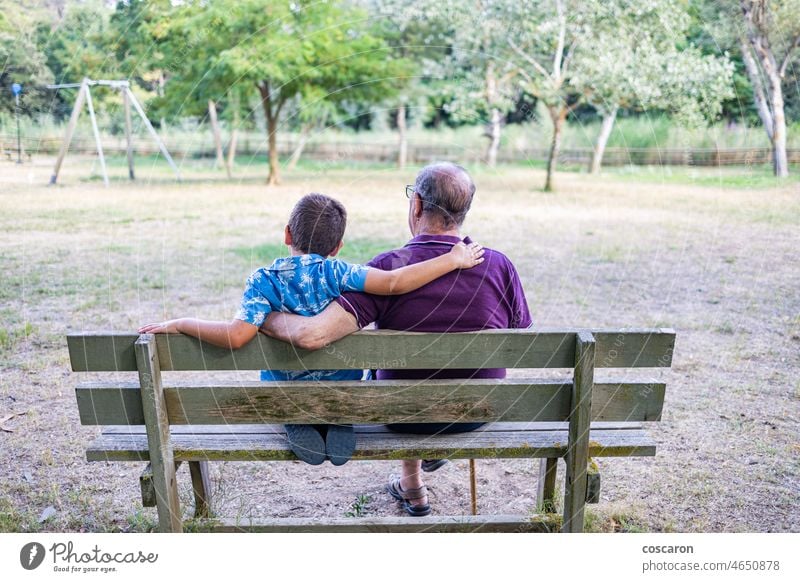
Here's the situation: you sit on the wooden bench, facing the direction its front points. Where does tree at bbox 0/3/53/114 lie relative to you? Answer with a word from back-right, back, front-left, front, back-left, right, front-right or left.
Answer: front-left

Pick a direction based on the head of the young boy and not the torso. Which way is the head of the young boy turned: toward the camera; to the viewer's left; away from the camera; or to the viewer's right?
away from the camera

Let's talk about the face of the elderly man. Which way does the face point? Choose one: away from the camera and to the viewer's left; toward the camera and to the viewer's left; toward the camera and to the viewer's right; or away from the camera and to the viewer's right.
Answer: away from the camera and to the viewer's left

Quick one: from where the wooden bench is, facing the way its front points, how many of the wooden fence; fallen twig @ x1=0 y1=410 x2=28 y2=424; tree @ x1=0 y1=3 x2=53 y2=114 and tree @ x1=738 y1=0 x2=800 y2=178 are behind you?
0

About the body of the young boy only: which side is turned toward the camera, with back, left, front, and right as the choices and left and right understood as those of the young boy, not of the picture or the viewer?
back

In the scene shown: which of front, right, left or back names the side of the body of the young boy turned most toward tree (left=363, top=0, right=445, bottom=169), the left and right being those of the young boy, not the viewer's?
front

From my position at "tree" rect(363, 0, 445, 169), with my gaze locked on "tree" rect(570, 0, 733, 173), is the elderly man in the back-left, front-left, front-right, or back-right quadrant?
front-right

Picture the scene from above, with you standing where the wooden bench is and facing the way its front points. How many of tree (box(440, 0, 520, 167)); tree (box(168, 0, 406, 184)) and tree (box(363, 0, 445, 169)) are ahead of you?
3

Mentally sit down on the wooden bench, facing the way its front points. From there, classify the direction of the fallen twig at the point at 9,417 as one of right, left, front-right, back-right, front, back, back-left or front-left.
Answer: front-left

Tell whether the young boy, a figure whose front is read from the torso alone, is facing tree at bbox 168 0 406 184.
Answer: yes

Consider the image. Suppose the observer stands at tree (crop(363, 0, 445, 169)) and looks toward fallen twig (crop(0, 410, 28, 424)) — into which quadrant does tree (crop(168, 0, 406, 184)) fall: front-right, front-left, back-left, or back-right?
front-right

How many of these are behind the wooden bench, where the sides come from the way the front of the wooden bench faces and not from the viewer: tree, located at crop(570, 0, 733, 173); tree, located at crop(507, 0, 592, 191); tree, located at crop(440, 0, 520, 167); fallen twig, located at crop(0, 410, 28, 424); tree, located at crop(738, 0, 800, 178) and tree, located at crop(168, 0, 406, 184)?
0

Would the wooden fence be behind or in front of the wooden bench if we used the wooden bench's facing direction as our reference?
in front

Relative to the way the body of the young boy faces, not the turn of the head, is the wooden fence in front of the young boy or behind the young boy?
in front

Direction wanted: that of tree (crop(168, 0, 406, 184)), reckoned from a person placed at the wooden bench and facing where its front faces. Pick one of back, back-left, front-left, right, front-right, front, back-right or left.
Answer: front

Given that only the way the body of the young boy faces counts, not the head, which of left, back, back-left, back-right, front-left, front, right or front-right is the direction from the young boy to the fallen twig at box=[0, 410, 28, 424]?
front-left

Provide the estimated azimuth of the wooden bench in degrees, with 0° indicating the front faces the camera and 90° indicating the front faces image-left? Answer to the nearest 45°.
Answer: approximately 180°

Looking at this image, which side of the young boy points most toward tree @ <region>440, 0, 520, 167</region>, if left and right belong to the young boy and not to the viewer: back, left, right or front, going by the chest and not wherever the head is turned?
front

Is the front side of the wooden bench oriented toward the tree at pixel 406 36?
yes
